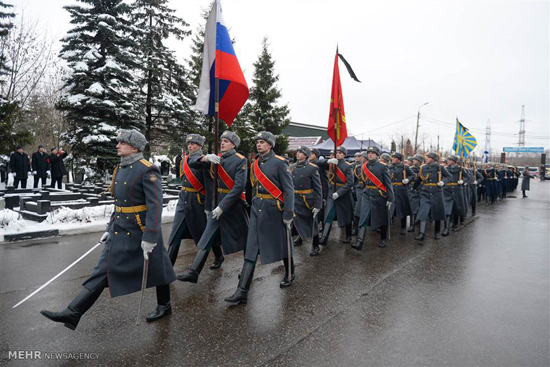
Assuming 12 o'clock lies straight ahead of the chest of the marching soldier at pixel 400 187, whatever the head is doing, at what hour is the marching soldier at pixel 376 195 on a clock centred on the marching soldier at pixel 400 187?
the marching soldier at pixel 376 195 is roughly at 11 o'clock from the marching soldier at pixel 400 187.

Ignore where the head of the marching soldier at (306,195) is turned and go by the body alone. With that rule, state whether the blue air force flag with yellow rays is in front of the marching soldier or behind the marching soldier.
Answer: behind

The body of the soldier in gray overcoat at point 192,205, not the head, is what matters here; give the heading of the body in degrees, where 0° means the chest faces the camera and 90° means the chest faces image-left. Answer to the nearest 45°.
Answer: approximately 45°

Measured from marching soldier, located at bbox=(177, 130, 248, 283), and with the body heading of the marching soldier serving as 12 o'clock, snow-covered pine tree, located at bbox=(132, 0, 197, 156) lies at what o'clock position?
The snow-covered pine tree is roughly at 4 o'clock from the marching soldier.

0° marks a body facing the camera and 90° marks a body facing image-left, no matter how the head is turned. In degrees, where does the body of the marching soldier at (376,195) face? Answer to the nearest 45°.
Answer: approximately 45°

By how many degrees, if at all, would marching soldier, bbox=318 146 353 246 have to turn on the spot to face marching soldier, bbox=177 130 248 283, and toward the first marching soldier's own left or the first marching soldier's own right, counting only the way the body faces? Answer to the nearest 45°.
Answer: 0° — they already face them

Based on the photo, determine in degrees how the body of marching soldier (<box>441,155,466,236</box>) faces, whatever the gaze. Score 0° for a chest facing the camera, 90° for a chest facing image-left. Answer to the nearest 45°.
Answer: approximately 45°

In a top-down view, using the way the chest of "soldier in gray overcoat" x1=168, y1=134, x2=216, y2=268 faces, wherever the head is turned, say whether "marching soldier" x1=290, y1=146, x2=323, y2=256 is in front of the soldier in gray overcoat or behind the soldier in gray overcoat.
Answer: behind
